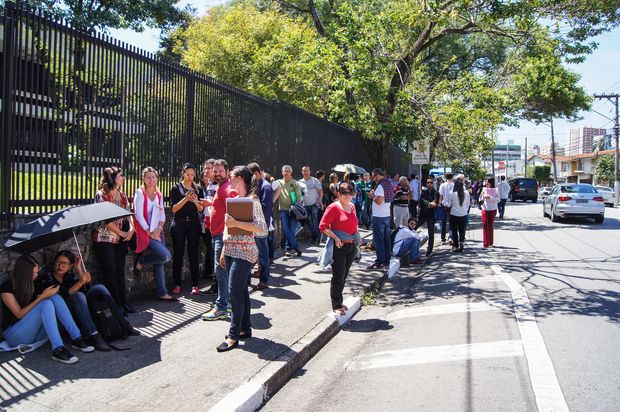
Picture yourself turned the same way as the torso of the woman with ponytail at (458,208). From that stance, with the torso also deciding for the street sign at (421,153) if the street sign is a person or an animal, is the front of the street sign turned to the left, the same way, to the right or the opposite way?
the opposite way

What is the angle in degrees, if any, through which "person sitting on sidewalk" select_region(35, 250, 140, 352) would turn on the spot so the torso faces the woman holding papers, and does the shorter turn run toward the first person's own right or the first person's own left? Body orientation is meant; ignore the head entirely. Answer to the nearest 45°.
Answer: approximately 45° to the first person's own left

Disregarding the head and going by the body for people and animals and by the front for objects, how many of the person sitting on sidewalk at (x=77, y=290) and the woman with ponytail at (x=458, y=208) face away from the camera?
1

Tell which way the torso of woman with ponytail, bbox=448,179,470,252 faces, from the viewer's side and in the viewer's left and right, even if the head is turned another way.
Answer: facing away from the viewer

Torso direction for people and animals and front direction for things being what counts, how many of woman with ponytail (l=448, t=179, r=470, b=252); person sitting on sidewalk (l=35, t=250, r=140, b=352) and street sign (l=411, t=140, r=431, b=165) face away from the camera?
1

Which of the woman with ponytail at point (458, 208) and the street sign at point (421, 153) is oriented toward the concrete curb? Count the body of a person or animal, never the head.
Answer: the street sign

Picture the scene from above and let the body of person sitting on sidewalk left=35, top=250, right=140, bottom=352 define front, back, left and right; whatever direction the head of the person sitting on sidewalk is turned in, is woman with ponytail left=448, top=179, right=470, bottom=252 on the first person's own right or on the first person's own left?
on the first person's own left

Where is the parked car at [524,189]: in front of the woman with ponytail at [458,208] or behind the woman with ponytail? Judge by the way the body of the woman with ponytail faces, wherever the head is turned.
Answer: in front

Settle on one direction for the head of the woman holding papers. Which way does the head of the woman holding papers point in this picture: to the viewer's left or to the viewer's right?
to the viewer's left
